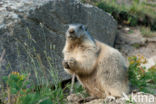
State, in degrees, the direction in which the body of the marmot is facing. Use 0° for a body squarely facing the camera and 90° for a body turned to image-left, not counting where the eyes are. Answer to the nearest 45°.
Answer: approximately 45°
